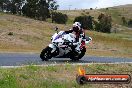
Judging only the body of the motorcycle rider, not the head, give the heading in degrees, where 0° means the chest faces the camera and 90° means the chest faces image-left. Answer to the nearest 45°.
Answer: approximately 45°
